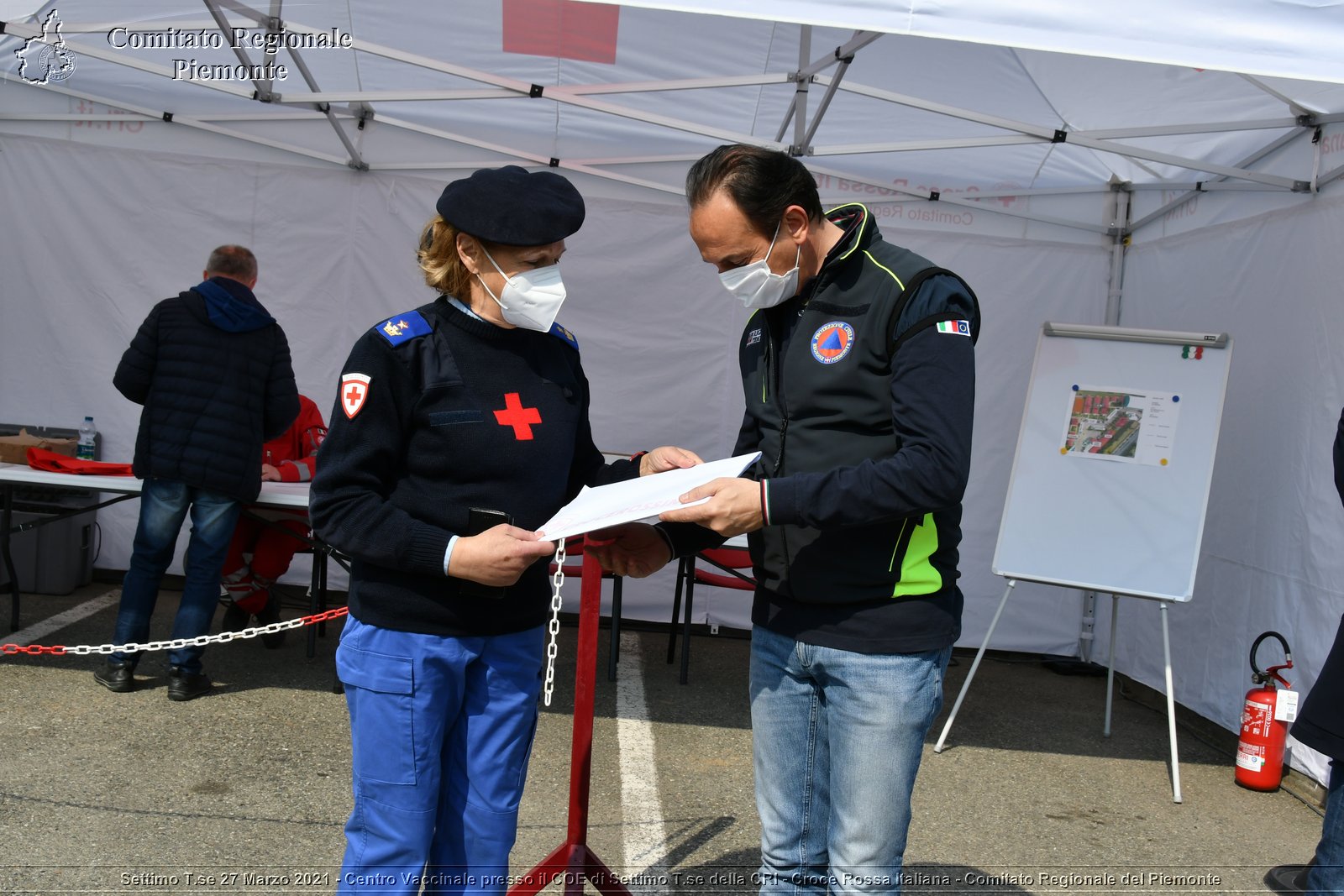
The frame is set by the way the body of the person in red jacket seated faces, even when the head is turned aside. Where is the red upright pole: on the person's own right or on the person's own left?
on the person's own left

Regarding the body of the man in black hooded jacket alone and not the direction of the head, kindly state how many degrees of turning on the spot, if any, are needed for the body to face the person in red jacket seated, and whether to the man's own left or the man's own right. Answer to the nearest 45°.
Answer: approximately 45° to the man's own right

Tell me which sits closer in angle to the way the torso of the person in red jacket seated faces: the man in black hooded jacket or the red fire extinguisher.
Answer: the man in black hooded jacket

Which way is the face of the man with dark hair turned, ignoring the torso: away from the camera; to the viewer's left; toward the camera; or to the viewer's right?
to the viewer's left

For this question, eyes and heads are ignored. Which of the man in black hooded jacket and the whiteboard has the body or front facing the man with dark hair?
the whiteboard

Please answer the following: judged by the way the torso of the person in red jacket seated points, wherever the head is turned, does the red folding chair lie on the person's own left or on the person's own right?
on the person's own left

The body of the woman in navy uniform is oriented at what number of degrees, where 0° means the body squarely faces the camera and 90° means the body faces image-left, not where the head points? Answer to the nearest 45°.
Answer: approximately 315°

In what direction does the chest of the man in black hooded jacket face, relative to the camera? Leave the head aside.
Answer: away from the camera

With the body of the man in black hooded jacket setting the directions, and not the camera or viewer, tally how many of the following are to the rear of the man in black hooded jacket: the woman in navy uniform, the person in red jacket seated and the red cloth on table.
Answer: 1

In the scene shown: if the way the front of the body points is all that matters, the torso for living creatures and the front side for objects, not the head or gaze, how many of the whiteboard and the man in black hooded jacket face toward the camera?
1

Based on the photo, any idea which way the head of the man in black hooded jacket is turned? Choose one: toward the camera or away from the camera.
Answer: away from the camera
